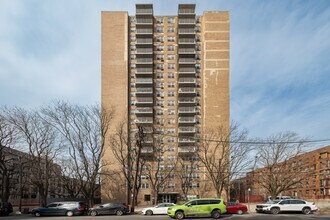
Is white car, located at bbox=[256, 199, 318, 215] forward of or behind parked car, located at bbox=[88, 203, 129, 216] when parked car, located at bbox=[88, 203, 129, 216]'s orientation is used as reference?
behind

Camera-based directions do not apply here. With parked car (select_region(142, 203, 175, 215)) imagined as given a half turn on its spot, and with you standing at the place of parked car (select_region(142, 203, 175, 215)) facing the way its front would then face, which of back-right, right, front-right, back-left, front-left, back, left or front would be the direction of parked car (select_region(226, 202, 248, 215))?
front

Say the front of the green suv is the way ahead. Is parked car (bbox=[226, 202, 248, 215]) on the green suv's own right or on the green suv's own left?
on the green suv's own right

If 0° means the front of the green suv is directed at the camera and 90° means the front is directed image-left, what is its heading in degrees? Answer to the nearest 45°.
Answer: approximately 90°

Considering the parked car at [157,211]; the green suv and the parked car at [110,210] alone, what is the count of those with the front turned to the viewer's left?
3

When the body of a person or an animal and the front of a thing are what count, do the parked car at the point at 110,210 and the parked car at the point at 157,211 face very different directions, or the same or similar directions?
same or similar directions

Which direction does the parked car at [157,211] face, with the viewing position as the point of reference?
facing to the left of the viewer

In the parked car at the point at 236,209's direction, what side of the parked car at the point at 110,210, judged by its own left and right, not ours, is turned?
back

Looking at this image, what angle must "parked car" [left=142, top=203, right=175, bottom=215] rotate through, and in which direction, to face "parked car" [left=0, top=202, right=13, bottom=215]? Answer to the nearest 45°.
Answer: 0° — it already faces it

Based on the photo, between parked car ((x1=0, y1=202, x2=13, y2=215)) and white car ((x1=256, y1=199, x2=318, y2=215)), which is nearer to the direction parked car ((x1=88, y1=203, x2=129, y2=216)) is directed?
the parked car

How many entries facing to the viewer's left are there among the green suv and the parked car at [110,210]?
2

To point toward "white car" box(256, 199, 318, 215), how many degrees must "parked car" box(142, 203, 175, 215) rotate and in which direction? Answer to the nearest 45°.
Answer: approximately 180°

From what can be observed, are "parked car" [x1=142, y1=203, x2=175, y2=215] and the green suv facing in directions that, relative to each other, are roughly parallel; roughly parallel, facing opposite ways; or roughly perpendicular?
roughly parallel

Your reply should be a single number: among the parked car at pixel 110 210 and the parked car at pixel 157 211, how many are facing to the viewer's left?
2

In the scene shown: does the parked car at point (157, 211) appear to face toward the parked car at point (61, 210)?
yes

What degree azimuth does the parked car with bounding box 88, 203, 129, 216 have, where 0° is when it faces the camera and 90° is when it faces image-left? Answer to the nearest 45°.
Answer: approximately 90°
